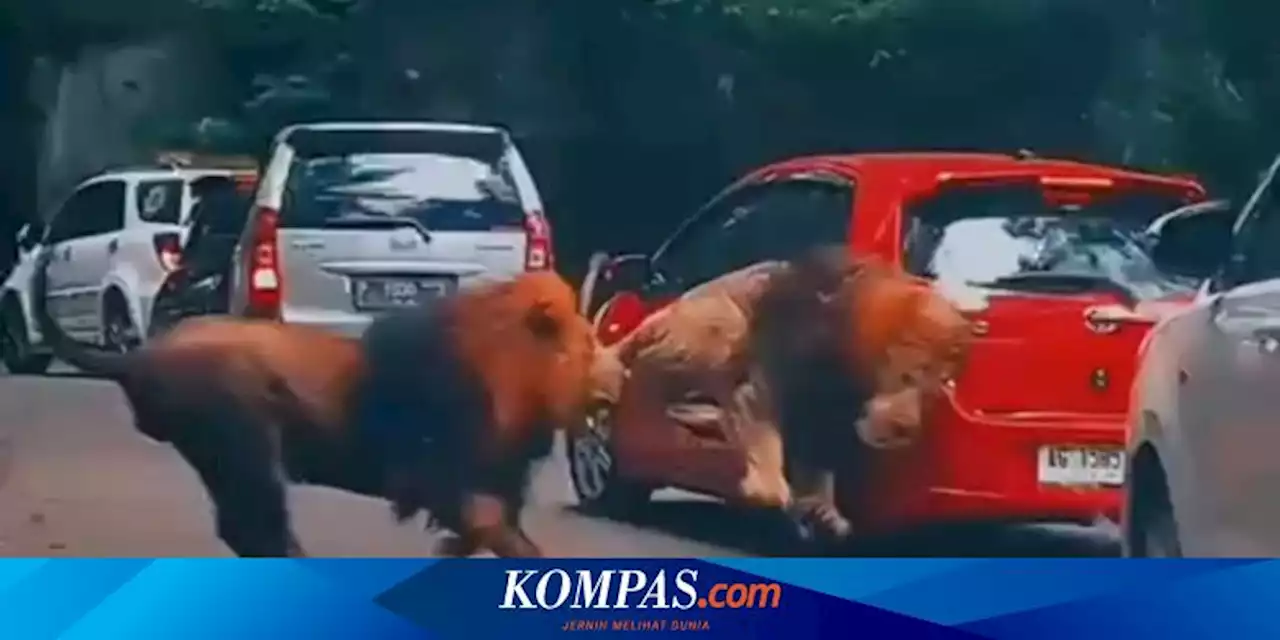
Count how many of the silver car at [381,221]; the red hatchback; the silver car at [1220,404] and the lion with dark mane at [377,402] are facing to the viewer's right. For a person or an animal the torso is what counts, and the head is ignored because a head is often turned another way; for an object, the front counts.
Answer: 1

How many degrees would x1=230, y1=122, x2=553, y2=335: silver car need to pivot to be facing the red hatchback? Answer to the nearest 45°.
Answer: approximately 90° to its right

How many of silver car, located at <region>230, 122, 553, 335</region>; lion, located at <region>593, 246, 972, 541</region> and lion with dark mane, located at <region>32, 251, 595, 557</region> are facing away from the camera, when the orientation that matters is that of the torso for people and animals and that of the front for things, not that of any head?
1

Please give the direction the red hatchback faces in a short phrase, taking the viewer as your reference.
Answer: facing away from the viewer and to the left of the viewer

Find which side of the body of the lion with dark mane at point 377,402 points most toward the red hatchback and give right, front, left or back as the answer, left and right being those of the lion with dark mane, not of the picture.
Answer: front

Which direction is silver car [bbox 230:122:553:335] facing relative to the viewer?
away from the camera

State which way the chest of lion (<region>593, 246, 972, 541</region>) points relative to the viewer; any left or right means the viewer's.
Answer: facing the viewer and to the right of the viewer

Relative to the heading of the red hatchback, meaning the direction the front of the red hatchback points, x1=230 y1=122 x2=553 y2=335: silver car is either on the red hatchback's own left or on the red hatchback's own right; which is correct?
on the red hatchback's own left

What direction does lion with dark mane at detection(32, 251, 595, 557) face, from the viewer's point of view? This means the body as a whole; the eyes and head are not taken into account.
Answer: to the viewer's right

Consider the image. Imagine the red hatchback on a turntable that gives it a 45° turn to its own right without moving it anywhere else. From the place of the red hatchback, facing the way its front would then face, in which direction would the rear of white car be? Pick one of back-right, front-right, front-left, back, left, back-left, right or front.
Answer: left

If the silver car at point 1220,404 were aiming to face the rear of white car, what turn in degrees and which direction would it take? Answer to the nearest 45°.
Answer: approximately 45° to its left

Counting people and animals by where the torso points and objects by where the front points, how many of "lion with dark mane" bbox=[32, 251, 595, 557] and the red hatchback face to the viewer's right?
1

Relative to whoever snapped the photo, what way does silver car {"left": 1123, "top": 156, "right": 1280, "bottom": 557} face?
facing away from the viewer and to the left of the viewer

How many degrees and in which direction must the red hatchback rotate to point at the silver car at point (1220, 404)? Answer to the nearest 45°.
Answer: approximately 135° to its right

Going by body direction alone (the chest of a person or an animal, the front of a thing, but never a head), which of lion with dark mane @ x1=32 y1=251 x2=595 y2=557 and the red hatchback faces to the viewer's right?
the lion with dark mane

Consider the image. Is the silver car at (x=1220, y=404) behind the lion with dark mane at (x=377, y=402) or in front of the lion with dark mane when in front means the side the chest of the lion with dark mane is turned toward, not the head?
in front
